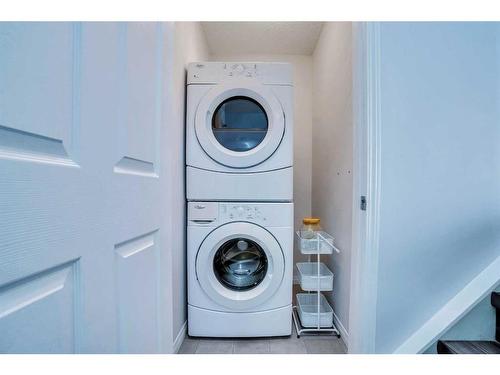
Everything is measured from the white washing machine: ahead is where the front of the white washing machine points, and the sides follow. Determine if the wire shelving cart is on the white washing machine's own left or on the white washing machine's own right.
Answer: on the white washing machine's own left

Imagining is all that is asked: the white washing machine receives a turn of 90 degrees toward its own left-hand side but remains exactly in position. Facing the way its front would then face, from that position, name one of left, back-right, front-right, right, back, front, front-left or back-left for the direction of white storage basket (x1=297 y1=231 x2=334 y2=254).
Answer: front

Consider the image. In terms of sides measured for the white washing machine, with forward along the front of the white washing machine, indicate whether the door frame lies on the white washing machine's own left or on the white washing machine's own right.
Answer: on the white washing machine's own left

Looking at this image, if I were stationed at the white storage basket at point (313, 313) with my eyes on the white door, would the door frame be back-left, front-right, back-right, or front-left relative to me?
front-left

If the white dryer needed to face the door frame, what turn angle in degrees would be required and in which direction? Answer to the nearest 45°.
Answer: approximately 45° to its left

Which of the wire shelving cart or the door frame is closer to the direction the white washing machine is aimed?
the door frame

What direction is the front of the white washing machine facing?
toward the camera

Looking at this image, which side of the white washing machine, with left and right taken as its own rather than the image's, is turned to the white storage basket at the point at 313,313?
left

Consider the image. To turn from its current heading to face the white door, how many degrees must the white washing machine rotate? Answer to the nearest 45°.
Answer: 0° — it already faces it

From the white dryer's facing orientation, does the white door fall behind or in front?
in front

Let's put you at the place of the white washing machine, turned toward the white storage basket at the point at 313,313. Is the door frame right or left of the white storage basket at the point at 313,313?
right
